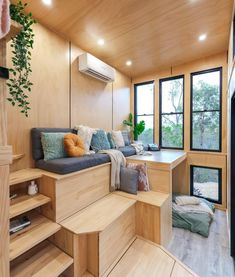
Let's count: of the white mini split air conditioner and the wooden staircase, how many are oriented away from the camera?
0

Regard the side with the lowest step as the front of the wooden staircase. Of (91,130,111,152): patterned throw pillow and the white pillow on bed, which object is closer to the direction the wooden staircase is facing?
the white pillow on bed

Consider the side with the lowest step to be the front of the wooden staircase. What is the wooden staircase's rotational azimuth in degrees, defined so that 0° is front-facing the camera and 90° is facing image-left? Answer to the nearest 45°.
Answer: approximately 315°

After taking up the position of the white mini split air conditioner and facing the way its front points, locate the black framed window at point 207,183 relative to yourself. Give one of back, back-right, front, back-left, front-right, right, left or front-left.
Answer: front-left

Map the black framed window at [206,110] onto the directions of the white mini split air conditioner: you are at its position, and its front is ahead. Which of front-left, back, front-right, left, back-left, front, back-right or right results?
front-left

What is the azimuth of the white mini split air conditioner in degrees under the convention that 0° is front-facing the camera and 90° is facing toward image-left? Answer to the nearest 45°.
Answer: approximately 315°

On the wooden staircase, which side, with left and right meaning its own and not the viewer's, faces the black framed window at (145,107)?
left

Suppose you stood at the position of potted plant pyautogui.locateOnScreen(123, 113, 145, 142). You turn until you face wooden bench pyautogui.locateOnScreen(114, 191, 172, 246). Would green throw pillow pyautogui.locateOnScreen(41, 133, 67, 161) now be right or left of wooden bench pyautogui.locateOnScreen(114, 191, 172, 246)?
right

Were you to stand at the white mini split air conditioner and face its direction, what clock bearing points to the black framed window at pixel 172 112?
The black framed window is roughly at 10 o'clock from the white mini split air conditioner.
